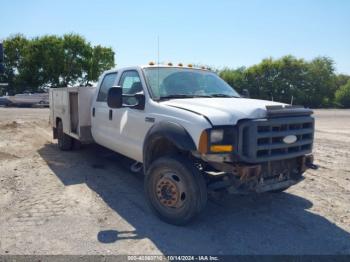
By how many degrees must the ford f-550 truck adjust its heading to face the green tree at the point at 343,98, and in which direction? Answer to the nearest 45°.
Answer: approximately 90° to its left

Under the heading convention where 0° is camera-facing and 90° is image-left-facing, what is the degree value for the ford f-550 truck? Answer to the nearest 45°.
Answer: approximately 315°

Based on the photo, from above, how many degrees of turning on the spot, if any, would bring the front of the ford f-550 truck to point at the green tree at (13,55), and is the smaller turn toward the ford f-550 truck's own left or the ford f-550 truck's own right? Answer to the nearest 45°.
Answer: approximately 180°

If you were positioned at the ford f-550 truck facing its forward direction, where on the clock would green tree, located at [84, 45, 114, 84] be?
The green tree is roughly at 7 o'clock from the ford f-550 truck.

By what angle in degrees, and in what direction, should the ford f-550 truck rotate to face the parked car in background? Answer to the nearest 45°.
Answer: approximately 180°
